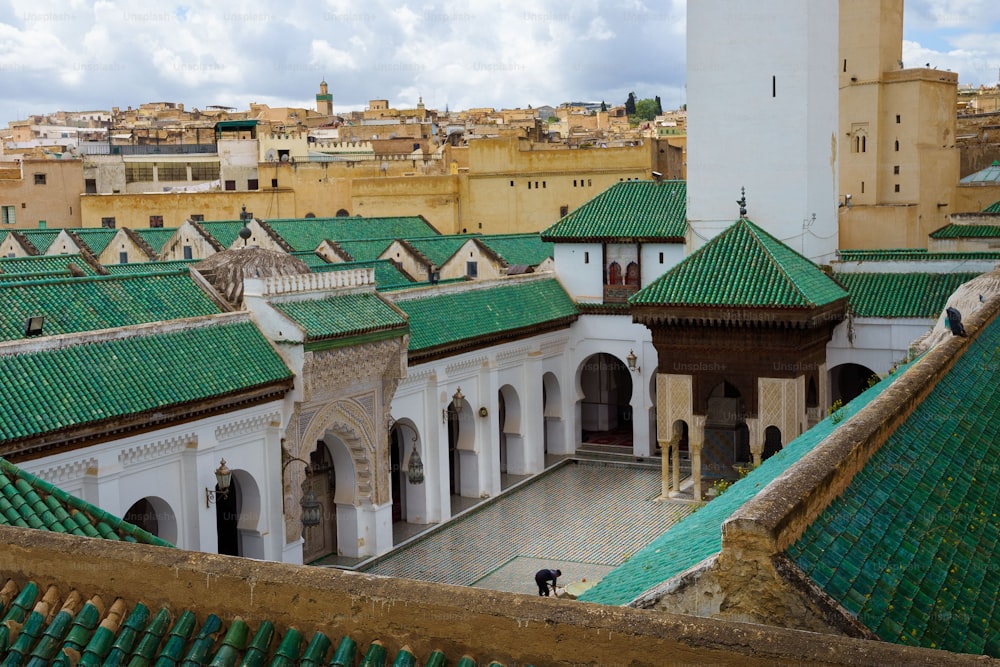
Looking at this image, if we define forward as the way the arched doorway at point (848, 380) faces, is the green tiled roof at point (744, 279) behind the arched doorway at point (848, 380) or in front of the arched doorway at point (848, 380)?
in front

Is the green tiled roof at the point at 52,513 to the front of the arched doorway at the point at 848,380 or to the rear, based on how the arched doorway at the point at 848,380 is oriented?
to the front

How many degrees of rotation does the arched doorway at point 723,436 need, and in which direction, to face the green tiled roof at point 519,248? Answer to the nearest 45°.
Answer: approximately 135° to its right

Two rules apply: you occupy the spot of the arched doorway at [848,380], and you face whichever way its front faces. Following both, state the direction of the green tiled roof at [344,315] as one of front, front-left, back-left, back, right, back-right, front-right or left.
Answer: front-right

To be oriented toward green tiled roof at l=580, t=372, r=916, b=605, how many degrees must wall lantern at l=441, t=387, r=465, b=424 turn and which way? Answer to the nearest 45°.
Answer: approximately 45° to its right

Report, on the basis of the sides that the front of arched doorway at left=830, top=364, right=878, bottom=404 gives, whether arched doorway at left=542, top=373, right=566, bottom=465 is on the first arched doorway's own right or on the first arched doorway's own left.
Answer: on the first arched doorway's own right

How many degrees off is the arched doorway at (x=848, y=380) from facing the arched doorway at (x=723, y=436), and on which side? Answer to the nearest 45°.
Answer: approximately 45° to its right

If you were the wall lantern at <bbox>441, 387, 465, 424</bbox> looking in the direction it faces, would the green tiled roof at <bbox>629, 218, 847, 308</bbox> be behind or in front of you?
in front

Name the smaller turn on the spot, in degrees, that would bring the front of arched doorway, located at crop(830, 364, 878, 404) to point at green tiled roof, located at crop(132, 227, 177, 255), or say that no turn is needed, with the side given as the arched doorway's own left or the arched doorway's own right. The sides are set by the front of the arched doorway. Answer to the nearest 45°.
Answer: approximately 90° to the arched doorway's own right

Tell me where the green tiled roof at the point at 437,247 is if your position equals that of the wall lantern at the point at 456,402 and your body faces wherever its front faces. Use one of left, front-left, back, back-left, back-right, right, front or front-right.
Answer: back-left
